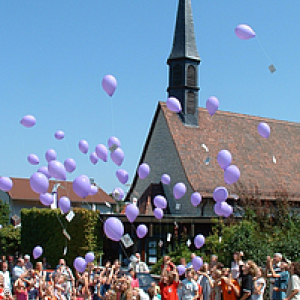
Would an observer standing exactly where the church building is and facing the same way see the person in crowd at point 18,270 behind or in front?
in front

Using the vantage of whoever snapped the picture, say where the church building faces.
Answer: facing the viewer and to the left of the viewer

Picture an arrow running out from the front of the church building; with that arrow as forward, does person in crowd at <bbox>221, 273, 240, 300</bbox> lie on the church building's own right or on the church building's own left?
on the church building's own left

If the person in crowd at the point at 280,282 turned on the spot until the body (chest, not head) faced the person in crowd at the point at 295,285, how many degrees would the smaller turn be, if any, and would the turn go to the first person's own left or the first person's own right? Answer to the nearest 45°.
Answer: approximately 90° to the first person's own left

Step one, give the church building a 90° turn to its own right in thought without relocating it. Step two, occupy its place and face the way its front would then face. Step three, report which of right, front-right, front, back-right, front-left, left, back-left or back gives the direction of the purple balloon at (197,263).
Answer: back-left

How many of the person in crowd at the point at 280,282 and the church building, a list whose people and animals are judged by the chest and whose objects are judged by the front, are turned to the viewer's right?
0
